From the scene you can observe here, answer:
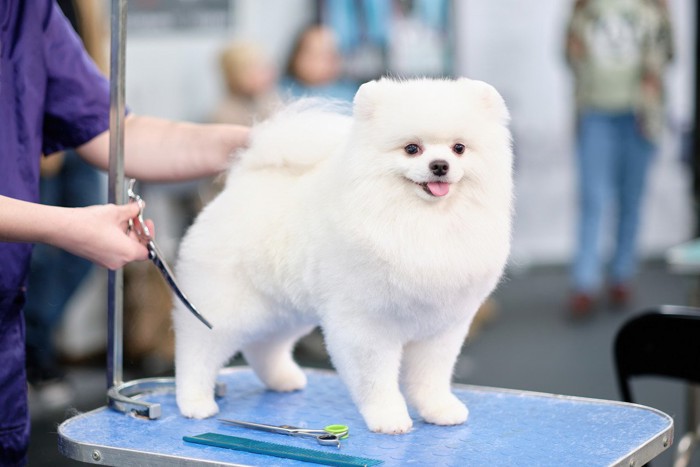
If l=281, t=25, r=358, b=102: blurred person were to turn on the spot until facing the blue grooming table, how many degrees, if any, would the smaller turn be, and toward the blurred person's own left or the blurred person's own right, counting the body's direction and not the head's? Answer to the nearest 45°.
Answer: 0° — they already face it

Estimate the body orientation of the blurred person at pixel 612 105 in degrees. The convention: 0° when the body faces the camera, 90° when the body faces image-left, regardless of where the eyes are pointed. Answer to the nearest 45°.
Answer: approximately 0°

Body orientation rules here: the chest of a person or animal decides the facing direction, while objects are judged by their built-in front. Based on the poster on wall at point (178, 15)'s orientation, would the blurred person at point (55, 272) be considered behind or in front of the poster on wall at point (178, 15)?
in front

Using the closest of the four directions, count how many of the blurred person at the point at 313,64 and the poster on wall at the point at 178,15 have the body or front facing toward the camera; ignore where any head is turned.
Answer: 2

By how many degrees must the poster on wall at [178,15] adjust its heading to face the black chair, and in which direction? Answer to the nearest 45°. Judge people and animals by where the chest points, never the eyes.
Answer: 0° — it already faces it

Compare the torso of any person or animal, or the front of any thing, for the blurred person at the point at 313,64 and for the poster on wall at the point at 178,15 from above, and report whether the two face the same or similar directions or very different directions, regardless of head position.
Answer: same or similar directions

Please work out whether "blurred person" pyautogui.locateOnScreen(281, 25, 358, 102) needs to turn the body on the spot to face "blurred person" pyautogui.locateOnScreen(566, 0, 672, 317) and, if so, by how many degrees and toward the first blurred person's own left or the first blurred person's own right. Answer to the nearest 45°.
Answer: approximately 90° to the first blurred person's own left

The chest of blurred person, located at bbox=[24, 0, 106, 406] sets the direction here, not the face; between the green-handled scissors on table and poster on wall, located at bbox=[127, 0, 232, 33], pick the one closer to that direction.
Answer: the green-handled scissors on table

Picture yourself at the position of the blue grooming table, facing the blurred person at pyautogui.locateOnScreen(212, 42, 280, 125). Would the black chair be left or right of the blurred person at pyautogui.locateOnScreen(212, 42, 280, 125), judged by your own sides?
right

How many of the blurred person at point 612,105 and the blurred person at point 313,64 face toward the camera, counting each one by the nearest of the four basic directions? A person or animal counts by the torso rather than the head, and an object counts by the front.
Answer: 2

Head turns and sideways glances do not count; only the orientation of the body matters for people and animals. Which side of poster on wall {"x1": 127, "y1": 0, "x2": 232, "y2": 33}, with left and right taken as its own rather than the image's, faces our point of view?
front

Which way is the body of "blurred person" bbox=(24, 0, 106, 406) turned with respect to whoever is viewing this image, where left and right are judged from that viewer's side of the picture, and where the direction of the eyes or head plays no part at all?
facing the viewer and to the right of the viewer

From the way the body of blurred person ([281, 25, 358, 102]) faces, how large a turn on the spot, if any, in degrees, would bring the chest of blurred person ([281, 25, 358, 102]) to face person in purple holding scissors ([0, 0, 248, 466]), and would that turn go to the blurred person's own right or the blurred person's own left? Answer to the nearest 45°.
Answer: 0° — they already face them

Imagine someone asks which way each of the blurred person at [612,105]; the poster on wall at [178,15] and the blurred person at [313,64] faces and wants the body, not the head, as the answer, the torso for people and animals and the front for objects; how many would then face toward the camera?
3

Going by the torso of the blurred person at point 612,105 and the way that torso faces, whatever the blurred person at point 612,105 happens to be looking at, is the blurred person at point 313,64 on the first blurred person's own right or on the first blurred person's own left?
on the first blurred person's own right

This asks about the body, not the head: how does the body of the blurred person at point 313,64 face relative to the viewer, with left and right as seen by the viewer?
facing the viewer
